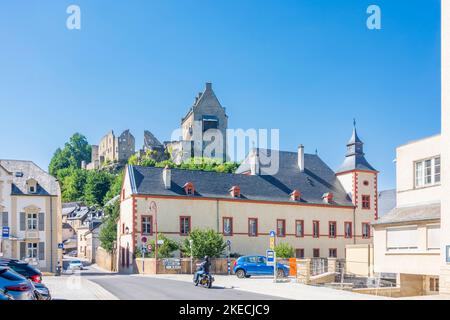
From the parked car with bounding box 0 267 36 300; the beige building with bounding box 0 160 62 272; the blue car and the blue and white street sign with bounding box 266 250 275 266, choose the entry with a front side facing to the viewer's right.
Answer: the blue car

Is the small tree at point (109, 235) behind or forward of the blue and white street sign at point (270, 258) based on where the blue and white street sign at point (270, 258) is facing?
behind

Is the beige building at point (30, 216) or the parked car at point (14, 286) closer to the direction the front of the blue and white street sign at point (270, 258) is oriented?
the parked car

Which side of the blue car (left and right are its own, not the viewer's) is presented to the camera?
right

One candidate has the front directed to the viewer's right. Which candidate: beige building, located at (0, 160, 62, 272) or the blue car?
the blue car

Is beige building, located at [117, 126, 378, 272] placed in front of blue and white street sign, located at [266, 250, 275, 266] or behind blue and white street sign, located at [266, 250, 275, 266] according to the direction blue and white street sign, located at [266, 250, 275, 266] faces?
behind
